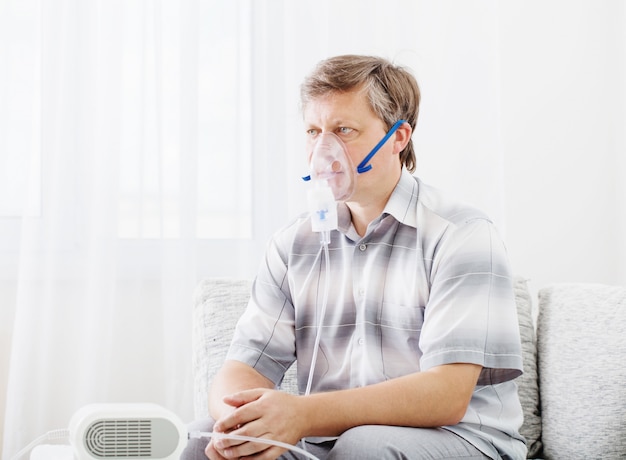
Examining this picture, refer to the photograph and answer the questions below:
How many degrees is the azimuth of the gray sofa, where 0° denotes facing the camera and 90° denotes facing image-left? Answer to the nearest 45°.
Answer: approximately 0°

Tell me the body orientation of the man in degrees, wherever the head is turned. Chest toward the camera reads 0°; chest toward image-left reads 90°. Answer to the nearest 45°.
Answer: approximately 45°
